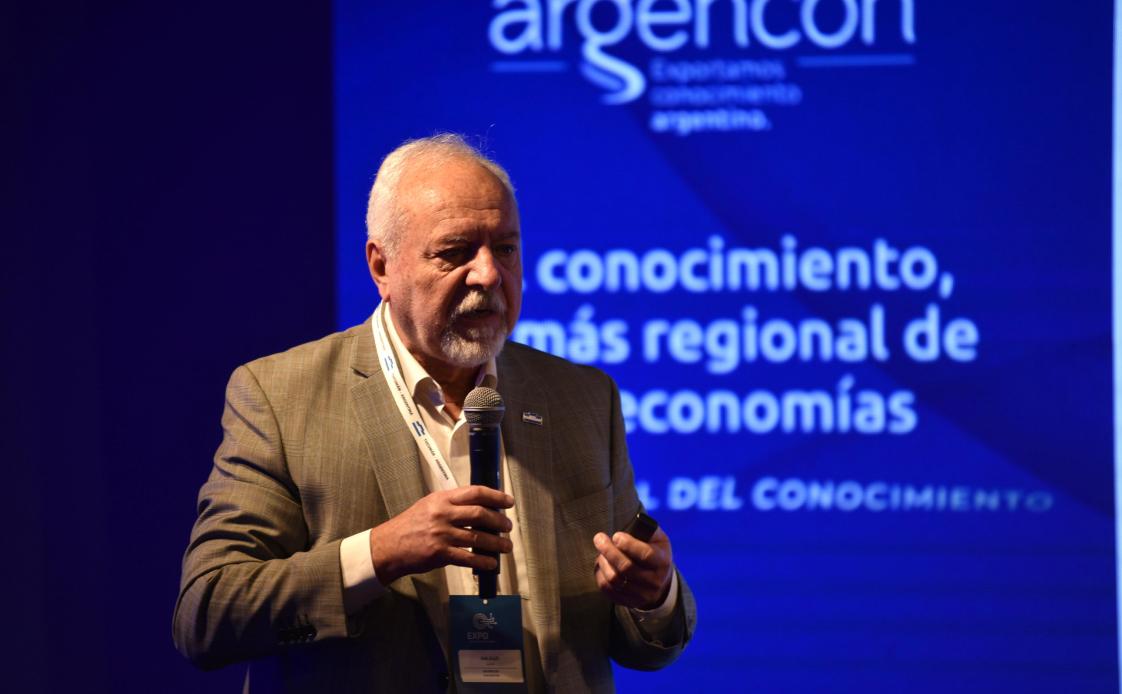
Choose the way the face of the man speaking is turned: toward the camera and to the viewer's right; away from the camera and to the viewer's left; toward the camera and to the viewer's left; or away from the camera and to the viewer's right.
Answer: toward the camera and to the viewer's right

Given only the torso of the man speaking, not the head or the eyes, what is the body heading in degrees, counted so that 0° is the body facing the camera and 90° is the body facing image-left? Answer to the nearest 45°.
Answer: approximately 315°
